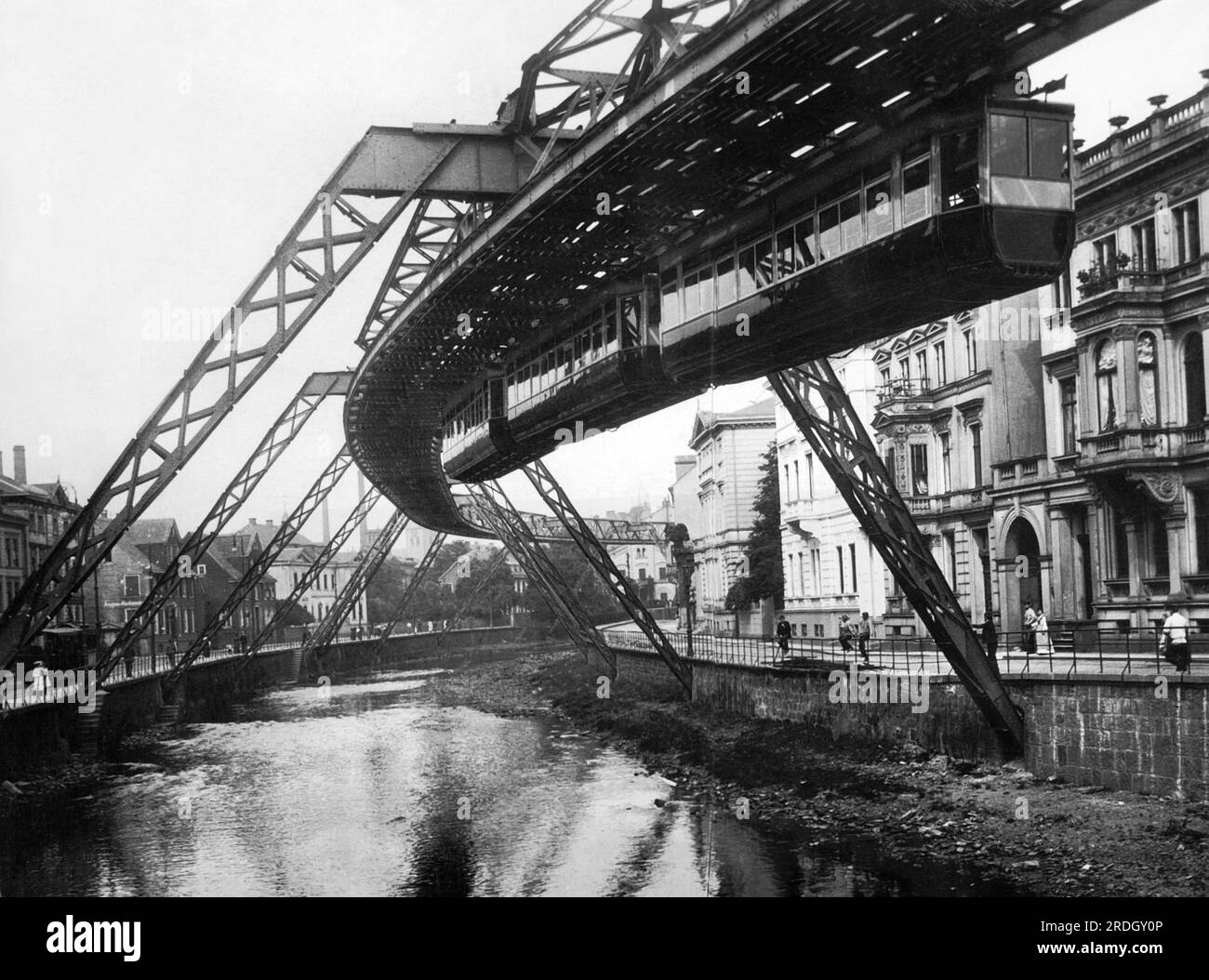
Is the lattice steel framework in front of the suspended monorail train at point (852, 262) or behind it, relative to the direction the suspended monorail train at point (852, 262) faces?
behind

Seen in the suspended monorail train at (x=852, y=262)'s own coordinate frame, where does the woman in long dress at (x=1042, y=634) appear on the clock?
The woman in long dress is roughly at 8 o'clock from the suspended monorail train.

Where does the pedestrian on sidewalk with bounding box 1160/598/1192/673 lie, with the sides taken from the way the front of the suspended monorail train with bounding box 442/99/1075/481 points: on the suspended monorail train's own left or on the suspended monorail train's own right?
on the suspended monorail train's own left

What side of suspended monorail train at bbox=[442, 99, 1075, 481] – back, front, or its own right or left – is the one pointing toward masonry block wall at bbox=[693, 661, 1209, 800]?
left

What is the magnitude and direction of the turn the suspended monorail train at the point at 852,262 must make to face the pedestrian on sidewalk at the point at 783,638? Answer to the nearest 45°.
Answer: approximately 135° to its left

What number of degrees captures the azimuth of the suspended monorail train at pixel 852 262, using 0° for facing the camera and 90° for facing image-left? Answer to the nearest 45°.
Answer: approximately 315°
